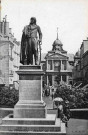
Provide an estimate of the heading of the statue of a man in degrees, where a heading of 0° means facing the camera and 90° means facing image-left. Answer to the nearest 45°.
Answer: approximately 0°
